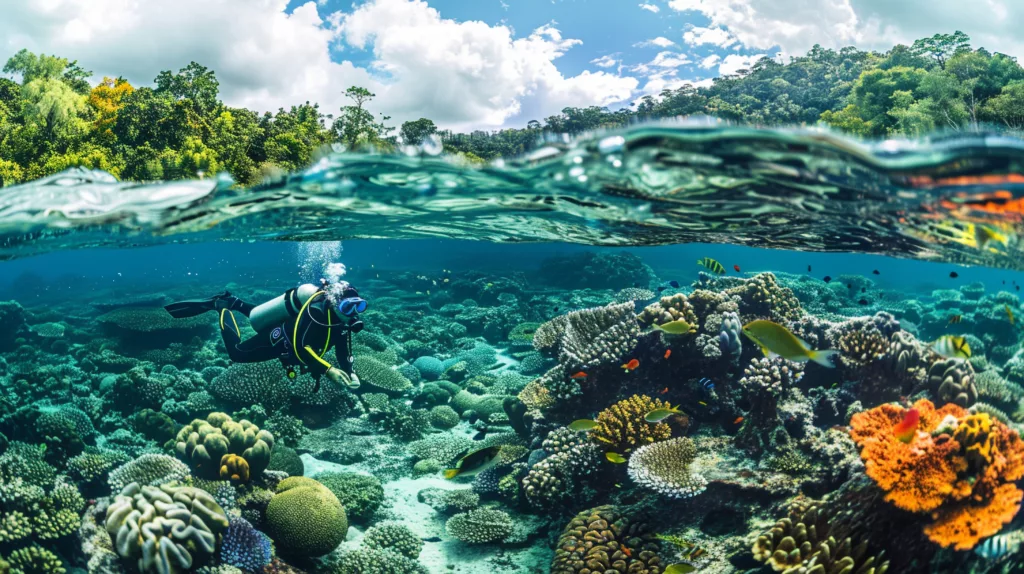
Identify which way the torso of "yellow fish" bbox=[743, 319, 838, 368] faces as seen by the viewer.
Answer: to the viewer's left

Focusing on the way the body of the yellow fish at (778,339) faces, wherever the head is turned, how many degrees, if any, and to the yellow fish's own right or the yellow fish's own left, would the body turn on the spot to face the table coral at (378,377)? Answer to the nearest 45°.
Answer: approximately 45° to the yellow fish's own right

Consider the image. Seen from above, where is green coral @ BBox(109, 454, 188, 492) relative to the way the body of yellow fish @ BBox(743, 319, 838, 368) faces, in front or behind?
in front

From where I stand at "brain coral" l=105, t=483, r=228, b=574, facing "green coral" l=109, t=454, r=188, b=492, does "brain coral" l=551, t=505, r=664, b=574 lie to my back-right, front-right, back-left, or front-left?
back-right

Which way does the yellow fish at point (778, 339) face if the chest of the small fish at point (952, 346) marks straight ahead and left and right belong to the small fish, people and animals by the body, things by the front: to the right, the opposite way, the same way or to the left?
the same way

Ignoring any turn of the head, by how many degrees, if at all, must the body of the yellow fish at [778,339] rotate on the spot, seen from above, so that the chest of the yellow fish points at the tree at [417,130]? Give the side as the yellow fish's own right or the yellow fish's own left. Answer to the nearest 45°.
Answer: approximately 45° to the yellow fish's own right

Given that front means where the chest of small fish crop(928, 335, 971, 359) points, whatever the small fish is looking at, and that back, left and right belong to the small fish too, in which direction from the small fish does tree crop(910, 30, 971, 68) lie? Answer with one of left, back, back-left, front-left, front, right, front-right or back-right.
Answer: right

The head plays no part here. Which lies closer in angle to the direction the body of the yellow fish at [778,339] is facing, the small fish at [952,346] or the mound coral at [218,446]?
the mound coral

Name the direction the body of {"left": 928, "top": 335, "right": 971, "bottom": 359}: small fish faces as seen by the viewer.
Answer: to the viewer's left

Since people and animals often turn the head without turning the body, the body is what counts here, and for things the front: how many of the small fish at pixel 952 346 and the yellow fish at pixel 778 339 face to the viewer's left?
2
